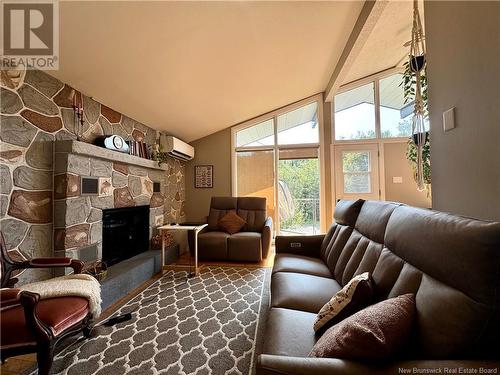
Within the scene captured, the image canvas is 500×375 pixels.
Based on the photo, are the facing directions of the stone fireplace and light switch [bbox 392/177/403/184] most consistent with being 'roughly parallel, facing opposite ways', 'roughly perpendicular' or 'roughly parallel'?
roughly perpendicular

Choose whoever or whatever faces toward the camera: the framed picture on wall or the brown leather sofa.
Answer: the framed picture on wall

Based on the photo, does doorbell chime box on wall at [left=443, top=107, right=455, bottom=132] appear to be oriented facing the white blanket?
yes

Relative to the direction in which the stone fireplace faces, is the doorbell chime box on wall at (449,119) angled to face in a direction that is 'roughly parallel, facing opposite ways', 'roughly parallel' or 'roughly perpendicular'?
roughly parallel, facing opposite ways

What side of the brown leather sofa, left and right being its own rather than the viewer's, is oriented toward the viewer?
left

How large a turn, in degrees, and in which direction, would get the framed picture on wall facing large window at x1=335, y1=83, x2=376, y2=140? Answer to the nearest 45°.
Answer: approximately 90° to its left

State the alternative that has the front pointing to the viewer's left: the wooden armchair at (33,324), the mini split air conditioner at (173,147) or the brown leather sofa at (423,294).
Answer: the brown leather sofa

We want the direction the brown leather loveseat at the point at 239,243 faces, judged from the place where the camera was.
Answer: facing the viewer

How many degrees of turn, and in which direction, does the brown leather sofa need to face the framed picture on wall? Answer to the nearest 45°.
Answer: approximately 45° to its right

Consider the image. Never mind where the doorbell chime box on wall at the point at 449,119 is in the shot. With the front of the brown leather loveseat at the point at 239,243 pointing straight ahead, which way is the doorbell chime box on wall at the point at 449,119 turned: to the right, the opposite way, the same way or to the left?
to the right

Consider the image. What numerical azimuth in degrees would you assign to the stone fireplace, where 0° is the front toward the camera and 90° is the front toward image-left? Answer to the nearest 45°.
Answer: approximately 315°

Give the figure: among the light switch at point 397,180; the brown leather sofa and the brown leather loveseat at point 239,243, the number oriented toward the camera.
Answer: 2

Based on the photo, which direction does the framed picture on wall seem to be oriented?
toward the camera

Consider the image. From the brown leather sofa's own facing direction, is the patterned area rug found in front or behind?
in front

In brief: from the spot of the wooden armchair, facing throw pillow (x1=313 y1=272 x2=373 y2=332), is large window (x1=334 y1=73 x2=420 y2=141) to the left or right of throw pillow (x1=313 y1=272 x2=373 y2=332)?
left

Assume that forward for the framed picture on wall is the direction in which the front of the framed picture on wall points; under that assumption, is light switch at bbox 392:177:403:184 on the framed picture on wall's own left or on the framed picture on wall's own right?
on the framed picture on wall's own left

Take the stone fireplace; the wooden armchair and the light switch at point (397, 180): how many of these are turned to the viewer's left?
0
